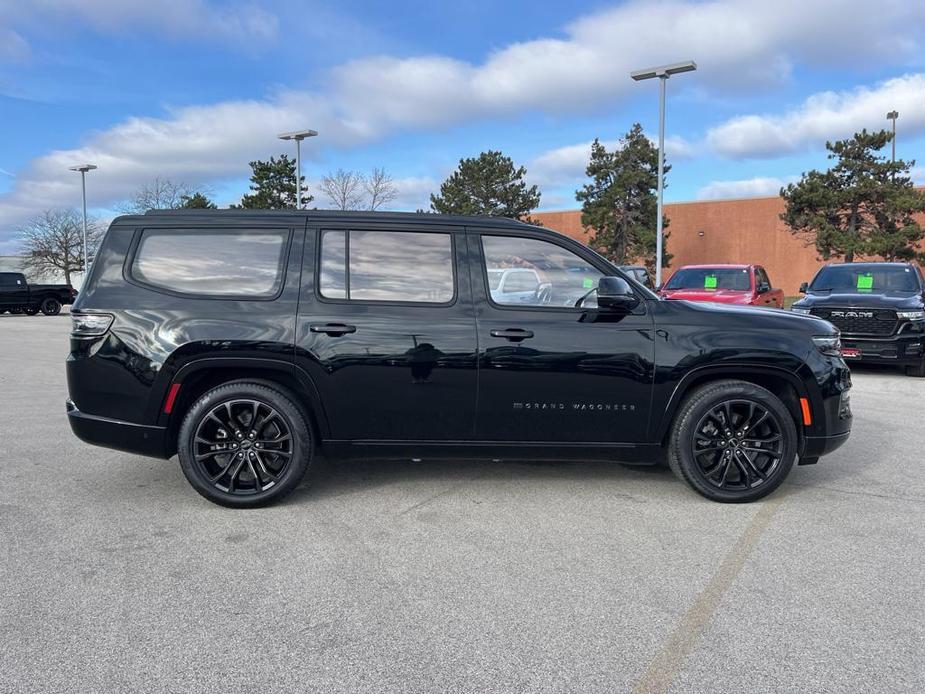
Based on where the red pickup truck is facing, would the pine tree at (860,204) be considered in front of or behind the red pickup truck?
behind

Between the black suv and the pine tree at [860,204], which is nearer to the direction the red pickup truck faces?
the black suv

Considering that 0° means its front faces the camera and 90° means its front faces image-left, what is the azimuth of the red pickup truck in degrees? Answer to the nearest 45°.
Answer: approximately 45°

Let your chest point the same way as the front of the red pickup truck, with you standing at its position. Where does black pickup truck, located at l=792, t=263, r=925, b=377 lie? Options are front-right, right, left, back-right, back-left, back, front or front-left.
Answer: left

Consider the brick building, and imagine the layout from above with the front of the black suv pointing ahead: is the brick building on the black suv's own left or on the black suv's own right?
on the black suv's own left

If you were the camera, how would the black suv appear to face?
facing to the right of the viewer

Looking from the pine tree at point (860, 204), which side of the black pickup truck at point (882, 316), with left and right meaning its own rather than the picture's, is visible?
back

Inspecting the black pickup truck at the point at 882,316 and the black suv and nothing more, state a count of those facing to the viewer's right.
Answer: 1

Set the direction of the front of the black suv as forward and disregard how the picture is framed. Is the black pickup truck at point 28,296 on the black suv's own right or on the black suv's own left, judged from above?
on the black suv's own left

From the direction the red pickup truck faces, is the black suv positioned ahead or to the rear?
ahead

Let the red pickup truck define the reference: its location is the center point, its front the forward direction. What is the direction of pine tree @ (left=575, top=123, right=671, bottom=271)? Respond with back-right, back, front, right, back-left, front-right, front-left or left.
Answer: back-right

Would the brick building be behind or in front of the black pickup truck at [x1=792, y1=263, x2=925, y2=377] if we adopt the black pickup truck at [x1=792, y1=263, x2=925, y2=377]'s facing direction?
behind
